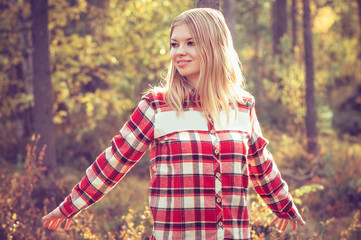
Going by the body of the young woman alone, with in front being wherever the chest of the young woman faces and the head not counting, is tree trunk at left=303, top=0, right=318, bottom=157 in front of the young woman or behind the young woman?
behind

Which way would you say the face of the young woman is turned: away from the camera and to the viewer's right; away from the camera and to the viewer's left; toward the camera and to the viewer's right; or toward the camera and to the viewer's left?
toward the camera and to the viewer's left

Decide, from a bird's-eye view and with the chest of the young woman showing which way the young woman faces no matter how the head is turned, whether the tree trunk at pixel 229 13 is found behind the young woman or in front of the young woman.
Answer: behind

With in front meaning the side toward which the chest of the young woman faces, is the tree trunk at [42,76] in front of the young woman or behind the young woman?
behind

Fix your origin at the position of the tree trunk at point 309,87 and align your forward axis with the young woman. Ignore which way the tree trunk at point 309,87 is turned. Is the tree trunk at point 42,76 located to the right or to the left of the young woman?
right

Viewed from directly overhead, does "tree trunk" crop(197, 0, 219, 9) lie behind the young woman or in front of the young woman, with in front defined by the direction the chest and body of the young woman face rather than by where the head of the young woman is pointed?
behind

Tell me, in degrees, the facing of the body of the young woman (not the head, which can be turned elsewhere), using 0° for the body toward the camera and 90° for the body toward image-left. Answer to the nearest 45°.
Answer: approximately 0°
